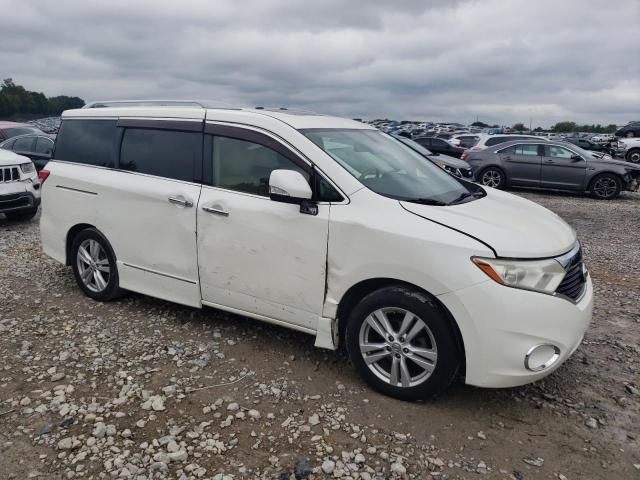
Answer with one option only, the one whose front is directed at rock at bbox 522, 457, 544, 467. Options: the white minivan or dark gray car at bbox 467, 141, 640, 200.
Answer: the white minivan

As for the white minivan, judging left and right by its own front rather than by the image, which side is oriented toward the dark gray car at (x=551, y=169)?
left

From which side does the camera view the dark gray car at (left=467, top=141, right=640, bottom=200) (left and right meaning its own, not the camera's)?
right

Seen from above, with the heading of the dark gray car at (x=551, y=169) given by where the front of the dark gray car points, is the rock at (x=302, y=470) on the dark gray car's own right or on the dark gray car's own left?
on the dark gray car's own right

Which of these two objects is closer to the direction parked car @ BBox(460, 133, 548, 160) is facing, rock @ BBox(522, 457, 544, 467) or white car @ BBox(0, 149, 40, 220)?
the rock

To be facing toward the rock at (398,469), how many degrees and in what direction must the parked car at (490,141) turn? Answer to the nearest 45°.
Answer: approximately 90° to its right

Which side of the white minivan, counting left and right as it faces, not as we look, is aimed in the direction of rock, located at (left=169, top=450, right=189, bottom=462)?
right
